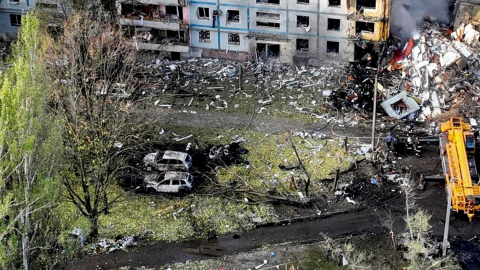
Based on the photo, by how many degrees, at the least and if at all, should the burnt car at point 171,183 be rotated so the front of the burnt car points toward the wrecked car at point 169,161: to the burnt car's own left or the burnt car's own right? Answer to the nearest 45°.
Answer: approximately 90° to the burnt car's own right

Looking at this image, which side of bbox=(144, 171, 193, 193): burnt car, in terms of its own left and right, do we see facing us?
left

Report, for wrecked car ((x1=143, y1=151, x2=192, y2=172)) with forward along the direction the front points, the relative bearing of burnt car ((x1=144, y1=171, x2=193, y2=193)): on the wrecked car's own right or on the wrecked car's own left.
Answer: on the wrecked car's own left

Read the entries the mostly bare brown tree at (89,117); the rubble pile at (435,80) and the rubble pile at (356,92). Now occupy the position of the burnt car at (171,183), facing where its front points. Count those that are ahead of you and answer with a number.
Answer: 1

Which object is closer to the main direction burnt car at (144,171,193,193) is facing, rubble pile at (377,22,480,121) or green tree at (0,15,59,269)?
the green tree

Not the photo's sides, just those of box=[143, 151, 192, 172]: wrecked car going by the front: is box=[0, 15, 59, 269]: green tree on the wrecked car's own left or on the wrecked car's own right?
on the wrecked car's own left

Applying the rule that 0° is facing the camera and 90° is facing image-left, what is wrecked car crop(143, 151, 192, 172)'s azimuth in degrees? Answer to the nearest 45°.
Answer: approximately 90°

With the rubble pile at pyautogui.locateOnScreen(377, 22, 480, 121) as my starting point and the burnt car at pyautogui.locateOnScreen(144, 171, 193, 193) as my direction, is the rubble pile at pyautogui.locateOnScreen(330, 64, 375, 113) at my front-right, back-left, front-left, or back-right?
front-right

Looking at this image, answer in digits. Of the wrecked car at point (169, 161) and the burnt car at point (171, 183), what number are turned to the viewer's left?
2

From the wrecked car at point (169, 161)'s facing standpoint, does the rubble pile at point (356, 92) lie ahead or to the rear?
to the rear

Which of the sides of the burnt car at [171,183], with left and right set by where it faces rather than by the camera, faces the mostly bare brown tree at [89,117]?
front

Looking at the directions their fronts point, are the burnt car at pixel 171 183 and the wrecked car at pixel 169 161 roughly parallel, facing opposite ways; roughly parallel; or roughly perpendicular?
roughly parallel

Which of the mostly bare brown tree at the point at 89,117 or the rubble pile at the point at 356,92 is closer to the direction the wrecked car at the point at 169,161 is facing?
the mostly bare brown tree
